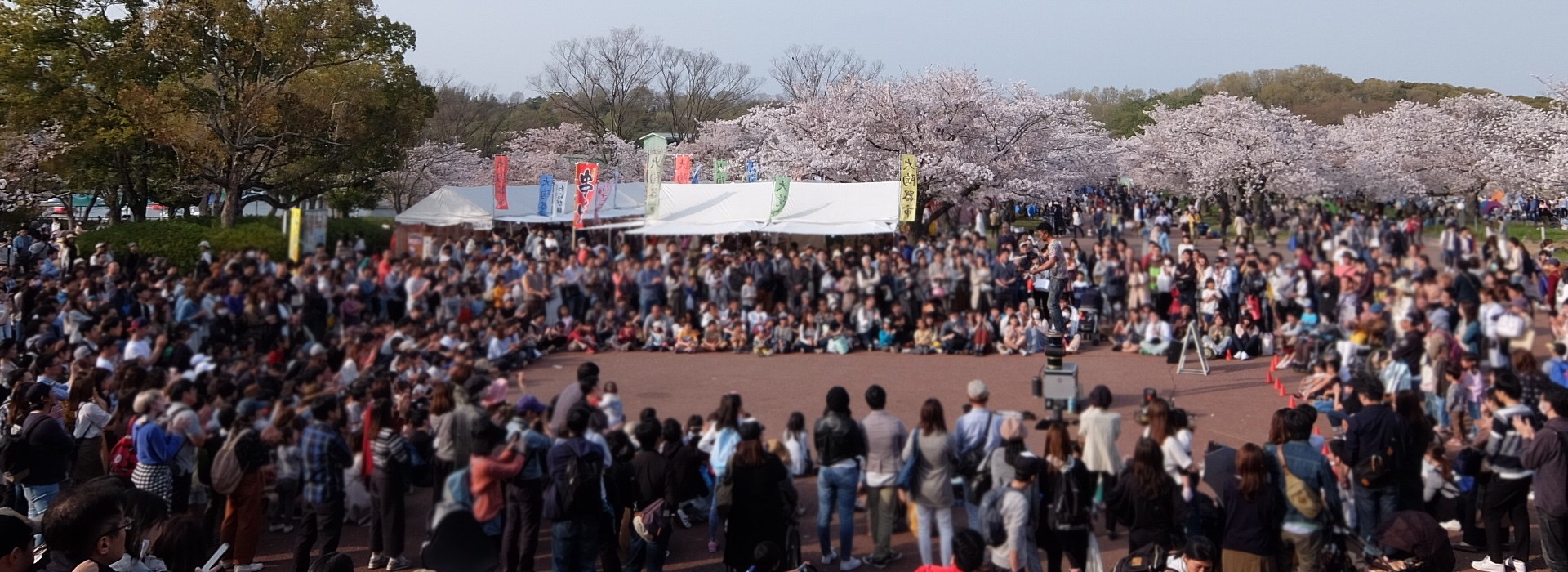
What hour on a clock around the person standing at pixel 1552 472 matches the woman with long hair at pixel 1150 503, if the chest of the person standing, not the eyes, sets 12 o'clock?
The woman with long hair is roughly at 9 o'clock from the person standing.

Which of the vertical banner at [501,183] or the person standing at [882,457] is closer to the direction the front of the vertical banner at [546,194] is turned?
the person standing

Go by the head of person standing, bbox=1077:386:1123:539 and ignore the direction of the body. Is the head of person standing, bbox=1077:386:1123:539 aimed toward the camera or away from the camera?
away from the camera

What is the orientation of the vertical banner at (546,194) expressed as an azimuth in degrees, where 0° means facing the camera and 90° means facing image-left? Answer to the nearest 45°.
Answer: approximately 0°

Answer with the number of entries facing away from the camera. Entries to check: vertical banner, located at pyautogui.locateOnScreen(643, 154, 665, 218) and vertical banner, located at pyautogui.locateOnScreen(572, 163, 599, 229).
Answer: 0

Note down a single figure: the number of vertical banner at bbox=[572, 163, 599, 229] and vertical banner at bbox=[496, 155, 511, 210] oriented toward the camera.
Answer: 2

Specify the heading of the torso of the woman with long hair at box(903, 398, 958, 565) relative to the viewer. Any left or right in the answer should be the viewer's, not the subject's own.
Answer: facing away from the viewer

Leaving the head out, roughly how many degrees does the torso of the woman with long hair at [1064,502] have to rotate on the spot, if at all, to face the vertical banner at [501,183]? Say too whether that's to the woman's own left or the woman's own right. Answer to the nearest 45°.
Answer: approximately 45° to the woman's own left

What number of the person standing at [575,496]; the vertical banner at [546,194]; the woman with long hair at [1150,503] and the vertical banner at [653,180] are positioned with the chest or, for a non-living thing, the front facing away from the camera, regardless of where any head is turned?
2

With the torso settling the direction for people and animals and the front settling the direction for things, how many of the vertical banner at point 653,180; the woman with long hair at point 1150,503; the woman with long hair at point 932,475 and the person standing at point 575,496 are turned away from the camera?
3

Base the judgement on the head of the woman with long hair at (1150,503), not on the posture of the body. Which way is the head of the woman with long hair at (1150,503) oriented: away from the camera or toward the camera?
away from the camera

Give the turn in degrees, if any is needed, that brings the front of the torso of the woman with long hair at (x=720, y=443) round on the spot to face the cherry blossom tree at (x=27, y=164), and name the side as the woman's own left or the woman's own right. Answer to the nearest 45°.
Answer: approximately 90° to the woman's own left

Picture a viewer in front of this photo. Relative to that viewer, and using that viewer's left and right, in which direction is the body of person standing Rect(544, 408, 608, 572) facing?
facing away from the viewer

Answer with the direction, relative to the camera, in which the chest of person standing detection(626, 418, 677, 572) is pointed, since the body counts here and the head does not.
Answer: away from the camera

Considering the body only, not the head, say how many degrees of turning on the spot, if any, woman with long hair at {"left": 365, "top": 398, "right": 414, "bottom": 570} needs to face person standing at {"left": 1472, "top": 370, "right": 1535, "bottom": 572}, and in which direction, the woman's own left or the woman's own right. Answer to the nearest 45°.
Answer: approximately 90° to the woman's own right

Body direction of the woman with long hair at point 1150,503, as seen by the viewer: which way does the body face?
away from the camera

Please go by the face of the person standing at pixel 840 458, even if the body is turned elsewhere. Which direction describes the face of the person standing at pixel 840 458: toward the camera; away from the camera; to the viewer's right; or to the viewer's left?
away from the camera

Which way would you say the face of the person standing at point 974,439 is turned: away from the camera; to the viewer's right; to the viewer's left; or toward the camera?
away from the camera

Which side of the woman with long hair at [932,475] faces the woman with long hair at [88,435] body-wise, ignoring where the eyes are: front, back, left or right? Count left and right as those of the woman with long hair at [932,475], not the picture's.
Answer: left
